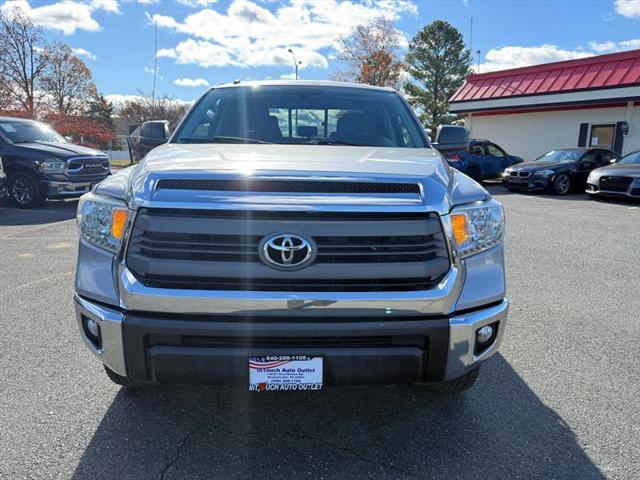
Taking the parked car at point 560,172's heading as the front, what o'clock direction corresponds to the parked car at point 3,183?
the parked car at point 3,183 is roughly at 12 o'clock from the parked car at point 560,172.

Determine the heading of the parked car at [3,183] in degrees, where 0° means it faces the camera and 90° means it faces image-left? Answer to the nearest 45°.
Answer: approximately 315°

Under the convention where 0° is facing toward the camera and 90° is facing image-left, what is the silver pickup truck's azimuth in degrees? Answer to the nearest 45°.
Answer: approximately 0°

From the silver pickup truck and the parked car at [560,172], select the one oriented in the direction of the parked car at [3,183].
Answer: the parked car at [560,172]

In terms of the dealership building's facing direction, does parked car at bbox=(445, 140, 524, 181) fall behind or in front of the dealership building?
in front

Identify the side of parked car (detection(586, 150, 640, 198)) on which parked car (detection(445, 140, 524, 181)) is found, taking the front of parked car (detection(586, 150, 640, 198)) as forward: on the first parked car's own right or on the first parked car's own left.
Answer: on the first parked car's own right

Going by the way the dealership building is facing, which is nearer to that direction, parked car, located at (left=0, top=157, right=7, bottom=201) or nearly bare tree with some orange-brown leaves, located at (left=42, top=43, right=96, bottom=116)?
the parked car

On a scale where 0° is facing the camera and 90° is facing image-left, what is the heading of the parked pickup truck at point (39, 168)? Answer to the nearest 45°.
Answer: approximately 315°

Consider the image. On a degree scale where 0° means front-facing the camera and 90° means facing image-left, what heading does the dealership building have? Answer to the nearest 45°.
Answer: approximately 45°

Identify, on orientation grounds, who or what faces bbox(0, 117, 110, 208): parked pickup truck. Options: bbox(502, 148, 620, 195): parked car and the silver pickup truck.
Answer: bbox(502, 148, 620, 195): parked car
